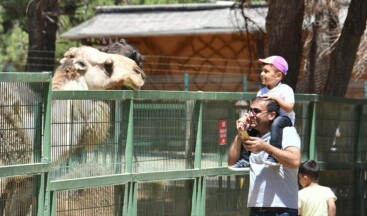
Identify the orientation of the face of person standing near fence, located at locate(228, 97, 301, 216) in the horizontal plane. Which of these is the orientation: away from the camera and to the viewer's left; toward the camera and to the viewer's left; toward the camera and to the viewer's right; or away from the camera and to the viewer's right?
toward the camera and to the viewer's left

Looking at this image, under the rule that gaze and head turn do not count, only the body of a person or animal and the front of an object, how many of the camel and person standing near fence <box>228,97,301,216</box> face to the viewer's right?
1

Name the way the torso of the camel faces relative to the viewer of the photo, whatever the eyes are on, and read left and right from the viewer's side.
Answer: facing to the right of the viewer

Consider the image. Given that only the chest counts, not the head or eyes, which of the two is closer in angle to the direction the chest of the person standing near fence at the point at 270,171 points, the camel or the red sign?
the camel

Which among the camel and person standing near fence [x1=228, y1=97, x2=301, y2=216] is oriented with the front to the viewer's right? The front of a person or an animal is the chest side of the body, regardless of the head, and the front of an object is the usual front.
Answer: the camel

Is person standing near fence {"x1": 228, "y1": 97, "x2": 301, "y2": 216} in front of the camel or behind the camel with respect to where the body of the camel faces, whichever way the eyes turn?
in front

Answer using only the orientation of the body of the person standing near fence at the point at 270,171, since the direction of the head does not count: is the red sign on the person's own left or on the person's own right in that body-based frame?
on the person's own right

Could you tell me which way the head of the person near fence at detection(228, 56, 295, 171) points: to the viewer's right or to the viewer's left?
to the viewer's left

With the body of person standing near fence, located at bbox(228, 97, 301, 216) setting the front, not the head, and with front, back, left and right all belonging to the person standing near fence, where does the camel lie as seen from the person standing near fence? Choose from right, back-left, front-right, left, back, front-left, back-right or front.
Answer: front-right
